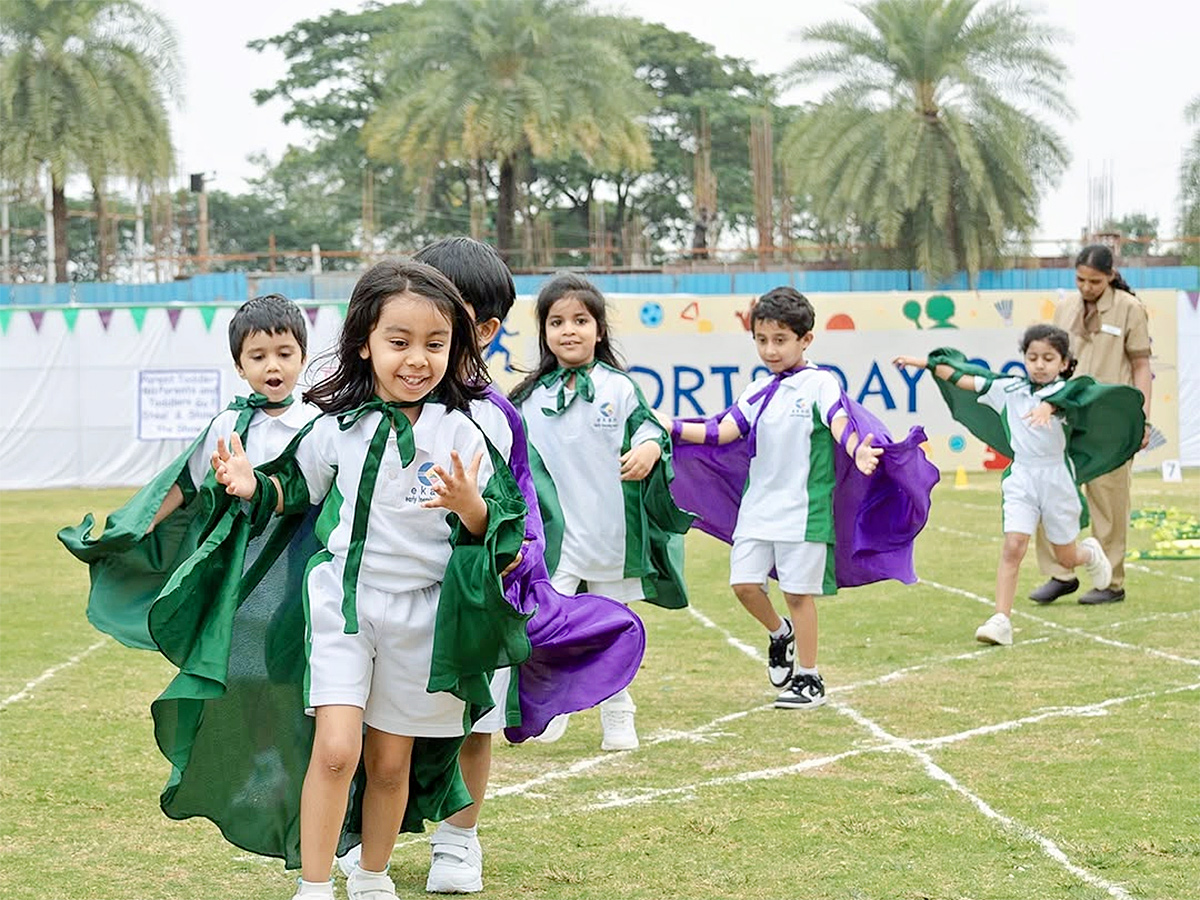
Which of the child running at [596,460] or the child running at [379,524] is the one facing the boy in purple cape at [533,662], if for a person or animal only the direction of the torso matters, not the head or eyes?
the child running at [596,460]

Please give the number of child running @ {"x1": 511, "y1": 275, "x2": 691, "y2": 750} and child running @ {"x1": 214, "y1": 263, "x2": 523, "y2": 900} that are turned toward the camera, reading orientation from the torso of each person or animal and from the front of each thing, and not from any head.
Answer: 2

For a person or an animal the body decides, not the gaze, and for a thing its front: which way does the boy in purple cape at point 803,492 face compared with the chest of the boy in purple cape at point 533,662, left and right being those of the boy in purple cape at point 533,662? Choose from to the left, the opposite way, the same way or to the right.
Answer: the same way

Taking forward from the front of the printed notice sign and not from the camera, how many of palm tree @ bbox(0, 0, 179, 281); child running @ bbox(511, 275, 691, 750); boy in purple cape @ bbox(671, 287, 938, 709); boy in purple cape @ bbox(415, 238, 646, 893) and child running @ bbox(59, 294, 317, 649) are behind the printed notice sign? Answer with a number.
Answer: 1

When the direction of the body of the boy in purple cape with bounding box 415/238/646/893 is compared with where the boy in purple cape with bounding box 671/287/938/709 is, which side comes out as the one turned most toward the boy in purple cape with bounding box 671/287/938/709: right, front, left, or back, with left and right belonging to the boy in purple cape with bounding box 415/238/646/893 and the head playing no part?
back

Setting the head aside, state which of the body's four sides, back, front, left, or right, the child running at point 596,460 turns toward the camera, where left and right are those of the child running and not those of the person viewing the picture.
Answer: front

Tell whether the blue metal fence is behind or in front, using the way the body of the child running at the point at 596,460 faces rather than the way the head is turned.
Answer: behind

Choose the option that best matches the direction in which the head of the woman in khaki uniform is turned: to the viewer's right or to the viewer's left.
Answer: to the viewer's left

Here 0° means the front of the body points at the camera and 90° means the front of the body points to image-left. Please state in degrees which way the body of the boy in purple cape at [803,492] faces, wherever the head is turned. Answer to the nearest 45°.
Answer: approximately 45°

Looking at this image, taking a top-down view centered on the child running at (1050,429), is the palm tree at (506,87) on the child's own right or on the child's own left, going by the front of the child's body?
on the child's own right

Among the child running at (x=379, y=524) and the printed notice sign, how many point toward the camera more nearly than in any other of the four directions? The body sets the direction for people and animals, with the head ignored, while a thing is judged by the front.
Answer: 2

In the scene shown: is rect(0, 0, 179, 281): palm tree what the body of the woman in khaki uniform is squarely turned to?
no

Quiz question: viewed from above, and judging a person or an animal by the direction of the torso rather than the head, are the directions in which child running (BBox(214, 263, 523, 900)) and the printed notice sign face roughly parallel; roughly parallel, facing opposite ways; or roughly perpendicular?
roughly parallel

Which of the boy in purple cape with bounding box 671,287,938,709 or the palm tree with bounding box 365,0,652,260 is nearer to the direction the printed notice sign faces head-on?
the boy in purple cape

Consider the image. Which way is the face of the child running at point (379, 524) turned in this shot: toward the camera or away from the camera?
toward the camera

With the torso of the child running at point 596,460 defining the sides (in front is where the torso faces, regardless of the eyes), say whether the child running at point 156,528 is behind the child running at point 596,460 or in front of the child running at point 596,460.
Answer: in front

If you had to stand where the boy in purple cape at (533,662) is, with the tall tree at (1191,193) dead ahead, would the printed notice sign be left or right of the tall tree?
left

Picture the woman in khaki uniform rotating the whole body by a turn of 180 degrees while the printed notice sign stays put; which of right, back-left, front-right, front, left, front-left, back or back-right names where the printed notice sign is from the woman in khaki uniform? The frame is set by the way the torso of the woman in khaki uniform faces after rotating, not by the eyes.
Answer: left
